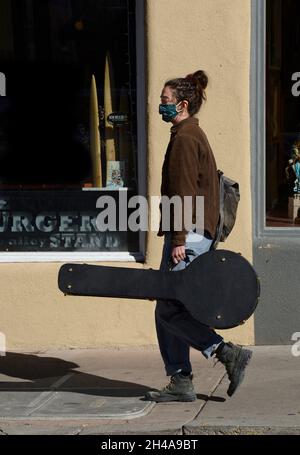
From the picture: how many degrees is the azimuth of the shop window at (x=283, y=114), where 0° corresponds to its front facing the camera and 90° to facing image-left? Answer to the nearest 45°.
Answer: approximately 0°
